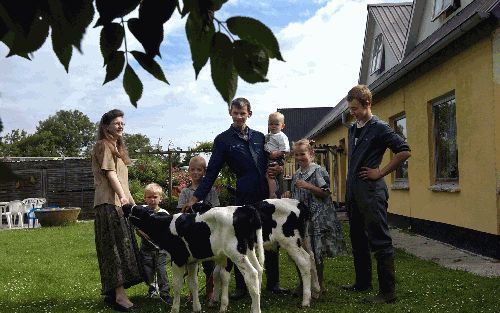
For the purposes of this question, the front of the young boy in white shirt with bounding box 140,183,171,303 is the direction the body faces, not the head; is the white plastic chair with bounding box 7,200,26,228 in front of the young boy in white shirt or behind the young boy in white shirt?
behind

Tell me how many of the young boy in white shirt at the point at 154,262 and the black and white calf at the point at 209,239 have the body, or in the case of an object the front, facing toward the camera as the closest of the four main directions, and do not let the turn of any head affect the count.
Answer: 1

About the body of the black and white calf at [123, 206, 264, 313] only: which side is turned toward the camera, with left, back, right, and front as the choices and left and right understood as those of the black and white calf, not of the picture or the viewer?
left

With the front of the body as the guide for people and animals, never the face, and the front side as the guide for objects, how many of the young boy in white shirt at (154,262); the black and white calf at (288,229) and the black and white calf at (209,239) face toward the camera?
1

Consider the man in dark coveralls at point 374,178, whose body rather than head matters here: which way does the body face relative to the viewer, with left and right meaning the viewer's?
facing the viewer and to the left of the viewer

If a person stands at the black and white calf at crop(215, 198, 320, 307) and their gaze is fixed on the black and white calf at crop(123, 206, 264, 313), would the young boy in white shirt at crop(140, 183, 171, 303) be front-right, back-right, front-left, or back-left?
front-right

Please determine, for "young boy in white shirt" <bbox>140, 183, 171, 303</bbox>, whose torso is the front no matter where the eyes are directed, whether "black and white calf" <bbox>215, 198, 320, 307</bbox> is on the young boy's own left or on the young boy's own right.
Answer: on the young boy's own left

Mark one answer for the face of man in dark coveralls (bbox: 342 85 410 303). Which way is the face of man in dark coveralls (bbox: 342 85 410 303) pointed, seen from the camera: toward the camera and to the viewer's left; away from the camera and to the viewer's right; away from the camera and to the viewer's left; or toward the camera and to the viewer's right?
toward the camera and to the viewer's left

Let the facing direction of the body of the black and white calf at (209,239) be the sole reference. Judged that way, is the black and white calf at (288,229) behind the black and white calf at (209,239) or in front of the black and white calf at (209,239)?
behind

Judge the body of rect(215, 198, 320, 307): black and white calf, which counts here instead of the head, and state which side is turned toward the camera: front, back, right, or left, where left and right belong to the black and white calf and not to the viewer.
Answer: left

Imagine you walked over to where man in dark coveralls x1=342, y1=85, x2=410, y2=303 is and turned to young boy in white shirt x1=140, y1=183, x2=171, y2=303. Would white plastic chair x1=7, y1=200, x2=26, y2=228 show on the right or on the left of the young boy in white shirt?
right

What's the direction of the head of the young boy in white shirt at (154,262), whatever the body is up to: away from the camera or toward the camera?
toward the camera

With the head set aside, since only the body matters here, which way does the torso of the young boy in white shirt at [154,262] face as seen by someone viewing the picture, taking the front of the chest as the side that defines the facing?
toward the camera

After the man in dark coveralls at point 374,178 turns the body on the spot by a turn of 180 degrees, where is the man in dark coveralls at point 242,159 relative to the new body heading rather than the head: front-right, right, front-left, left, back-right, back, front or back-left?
back-left

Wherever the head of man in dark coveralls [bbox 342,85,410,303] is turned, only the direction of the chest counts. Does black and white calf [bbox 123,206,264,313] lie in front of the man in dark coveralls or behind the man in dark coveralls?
in front

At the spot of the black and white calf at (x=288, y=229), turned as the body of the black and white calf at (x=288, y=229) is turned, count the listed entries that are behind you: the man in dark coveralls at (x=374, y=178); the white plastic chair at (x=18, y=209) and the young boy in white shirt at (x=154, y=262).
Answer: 1

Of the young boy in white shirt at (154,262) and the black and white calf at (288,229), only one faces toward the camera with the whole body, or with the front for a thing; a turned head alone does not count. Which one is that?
the young boy in white shirt
